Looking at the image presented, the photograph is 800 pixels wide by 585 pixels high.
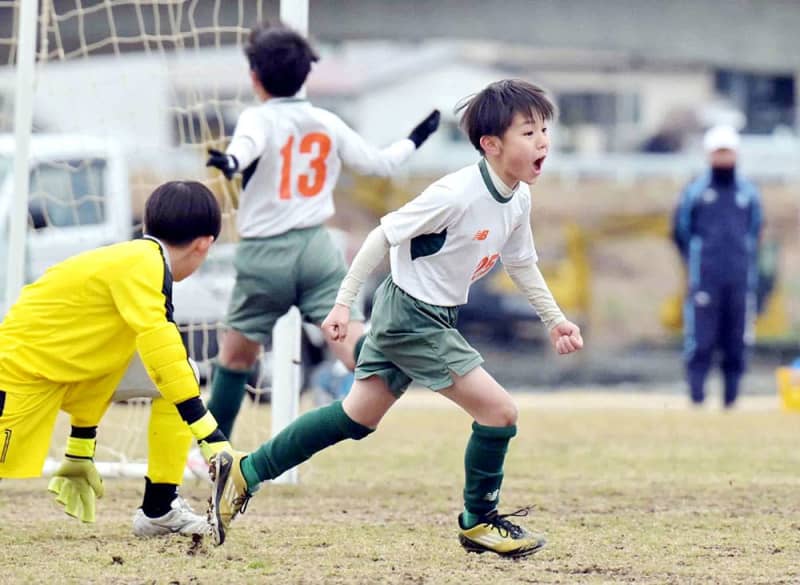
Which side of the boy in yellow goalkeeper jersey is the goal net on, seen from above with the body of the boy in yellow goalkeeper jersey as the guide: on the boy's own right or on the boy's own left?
on the boy's own left

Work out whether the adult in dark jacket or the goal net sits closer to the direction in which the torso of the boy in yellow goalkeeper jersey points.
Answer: the adult in dark jacket

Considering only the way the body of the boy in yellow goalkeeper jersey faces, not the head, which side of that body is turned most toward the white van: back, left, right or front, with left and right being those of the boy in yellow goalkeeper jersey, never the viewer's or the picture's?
left

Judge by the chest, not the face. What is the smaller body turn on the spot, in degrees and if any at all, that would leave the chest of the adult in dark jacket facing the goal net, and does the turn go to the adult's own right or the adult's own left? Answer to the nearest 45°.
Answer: approximately 45° to the adult's own right

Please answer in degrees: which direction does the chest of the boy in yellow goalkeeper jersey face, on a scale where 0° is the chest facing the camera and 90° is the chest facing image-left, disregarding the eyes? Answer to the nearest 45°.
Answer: approximately 270°

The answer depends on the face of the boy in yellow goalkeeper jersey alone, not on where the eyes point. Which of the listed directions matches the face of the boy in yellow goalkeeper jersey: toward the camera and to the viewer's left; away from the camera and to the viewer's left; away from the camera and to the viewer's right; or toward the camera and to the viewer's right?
away from the camera and to the viewer's right

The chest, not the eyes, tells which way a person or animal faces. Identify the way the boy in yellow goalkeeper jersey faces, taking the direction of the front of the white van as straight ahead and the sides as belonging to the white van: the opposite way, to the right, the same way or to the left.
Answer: the opposite way

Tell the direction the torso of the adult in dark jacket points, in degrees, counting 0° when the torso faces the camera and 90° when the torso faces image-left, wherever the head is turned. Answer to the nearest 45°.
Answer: approximately 0°
